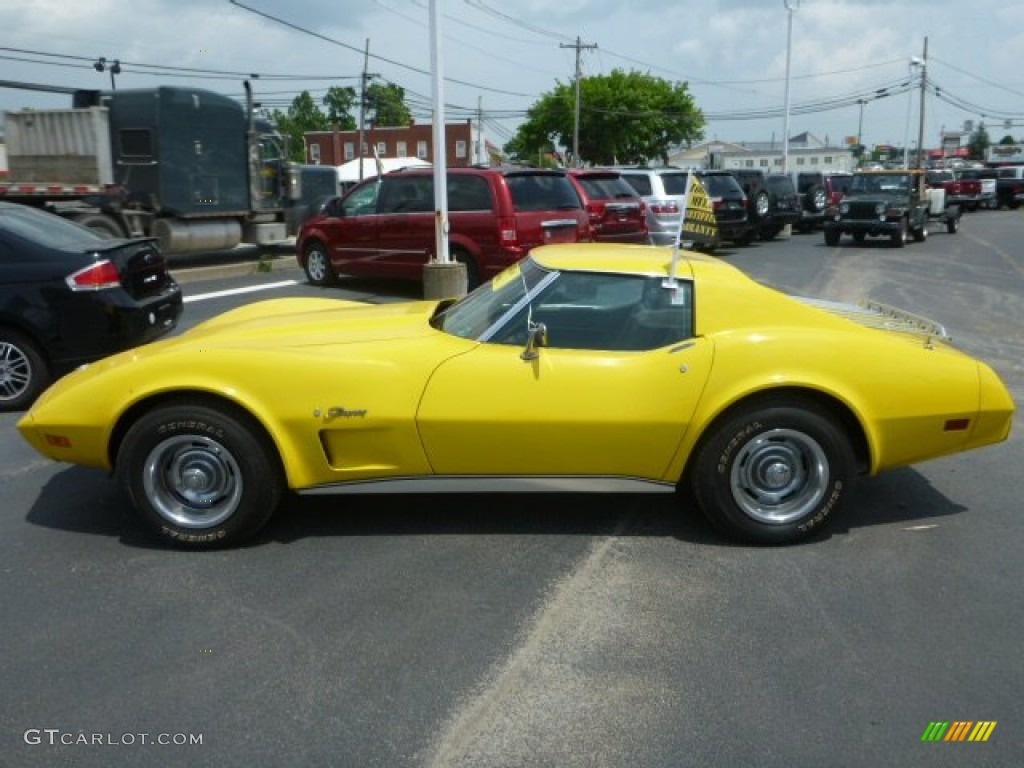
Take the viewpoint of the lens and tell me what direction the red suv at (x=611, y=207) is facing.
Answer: facing away from the viewer and to the left of the viewer

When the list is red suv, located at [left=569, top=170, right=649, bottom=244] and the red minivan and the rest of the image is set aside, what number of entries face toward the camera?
0

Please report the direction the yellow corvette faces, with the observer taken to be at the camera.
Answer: facing to the left of the viewer

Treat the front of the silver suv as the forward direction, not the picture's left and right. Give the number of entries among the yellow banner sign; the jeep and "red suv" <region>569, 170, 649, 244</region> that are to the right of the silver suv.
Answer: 1

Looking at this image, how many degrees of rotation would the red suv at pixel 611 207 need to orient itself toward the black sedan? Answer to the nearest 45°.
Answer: approximately 90° to its left

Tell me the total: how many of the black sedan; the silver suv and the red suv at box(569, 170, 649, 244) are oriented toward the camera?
0

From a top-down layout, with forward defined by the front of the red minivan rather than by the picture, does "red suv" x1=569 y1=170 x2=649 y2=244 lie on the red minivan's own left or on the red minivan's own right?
on the red minivan's own right

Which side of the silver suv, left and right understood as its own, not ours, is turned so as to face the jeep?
right

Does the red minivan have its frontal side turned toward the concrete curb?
yes

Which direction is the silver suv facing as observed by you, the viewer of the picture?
facing away from the viewer and to the left of the viewer

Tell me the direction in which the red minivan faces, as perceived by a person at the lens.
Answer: facing away from the viewer and to the left of the viewer

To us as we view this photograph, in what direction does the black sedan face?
facing away from the viewer and to the left of the viewer

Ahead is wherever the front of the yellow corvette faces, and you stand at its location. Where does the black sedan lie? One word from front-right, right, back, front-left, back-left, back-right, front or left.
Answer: front-right

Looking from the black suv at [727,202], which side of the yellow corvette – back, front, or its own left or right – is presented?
right
